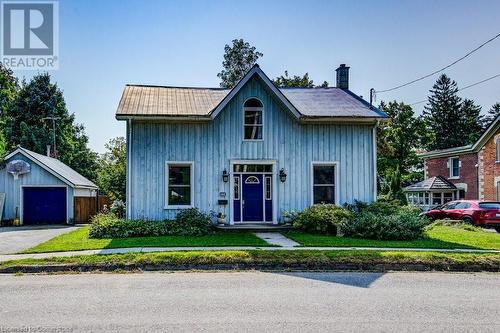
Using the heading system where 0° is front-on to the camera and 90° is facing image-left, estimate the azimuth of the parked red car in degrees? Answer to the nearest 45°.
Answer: approximately 135°

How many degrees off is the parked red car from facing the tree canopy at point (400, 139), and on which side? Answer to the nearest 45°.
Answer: approximately 45° to its right

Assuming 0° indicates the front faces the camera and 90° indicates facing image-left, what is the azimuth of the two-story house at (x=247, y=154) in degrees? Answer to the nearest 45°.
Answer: approximately 0°

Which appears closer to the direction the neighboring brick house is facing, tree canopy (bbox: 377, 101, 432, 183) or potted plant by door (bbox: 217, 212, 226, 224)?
the potted plant by door

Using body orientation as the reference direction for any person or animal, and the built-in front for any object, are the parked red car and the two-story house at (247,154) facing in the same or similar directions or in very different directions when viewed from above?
very different directions

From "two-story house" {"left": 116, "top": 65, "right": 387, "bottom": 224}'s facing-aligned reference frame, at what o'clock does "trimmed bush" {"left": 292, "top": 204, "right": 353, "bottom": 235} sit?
The trimmed bush is roughly at 10 o'clock from the two-story house.

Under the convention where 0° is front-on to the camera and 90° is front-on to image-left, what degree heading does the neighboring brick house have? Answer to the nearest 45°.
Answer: approximately 45°

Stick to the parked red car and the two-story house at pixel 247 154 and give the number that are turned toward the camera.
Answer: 1
